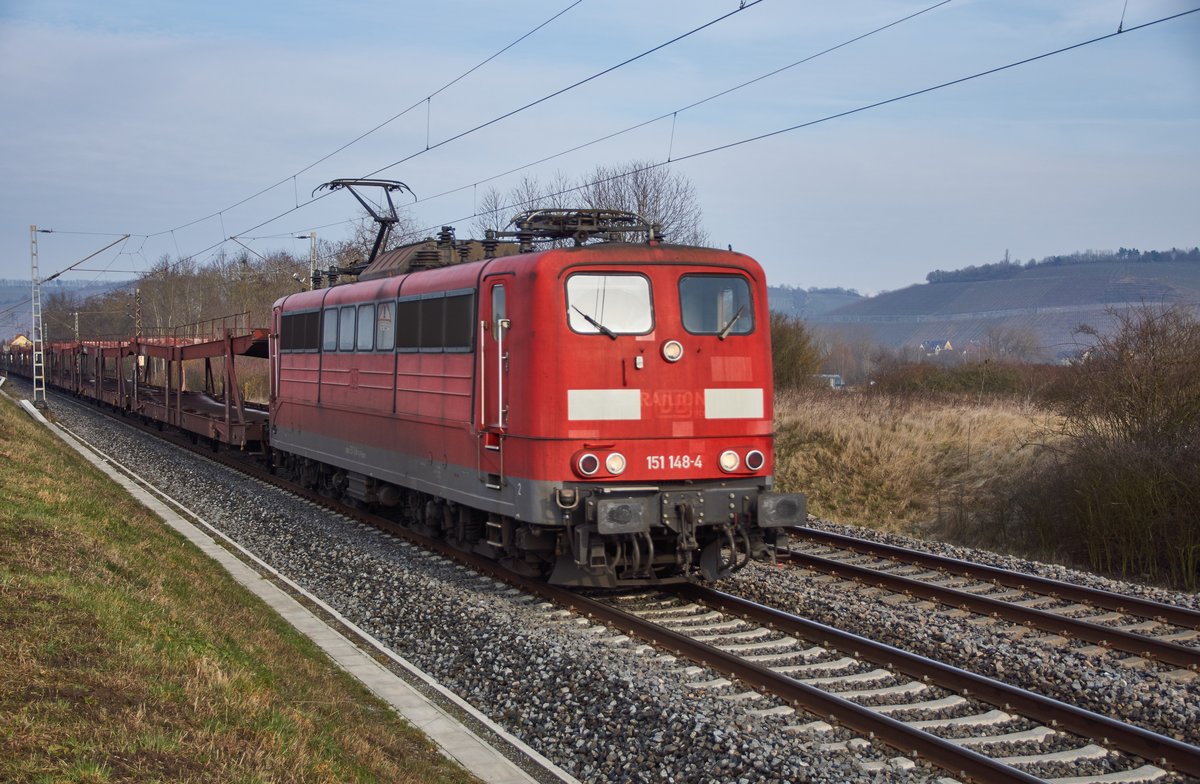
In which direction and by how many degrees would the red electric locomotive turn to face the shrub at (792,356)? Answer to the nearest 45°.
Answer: approximately 135° to its left

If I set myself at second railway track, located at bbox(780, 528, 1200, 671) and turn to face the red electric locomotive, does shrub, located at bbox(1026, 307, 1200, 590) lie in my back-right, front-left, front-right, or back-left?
back-right

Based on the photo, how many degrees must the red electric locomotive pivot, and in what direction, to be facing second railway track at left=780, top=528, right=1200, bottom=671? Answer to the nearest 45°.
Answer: approximately 45° to its left

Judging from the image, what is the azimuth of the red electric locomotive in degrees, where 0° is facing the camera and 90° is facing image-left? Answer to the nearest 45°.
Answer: approximately 315°

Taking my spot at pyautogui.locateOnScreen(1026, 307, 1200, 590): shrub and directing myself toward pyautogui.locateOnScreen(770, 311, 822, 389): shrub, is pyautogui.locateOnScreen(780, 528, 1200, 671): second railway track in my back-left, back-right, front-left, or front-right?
back-left
